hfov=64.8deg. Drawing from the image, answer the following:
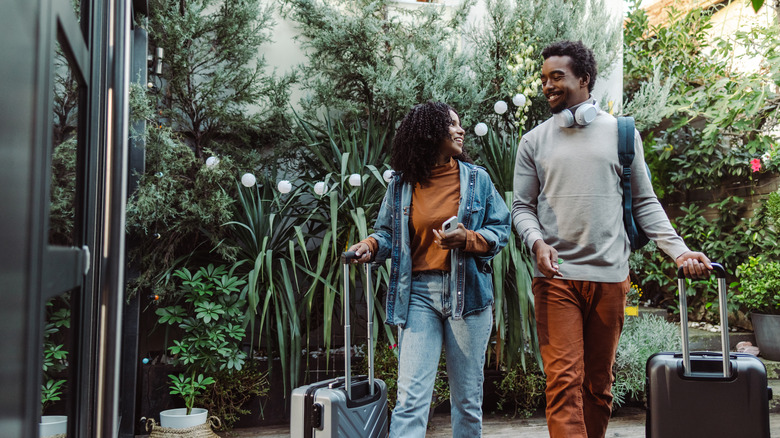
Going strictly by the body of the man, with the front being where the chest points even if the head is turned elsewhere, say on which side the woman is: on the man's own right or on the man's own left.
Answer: on the man's own right

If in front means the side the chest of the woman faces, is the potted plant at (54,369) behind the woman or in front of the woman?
in front

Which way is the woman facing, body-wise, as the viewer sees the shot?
toward the camera

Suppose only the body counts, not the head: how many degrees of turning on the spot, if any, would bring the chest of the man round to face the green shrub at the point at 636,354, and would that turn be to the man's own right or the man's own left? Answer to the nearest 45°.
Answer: approximately 180°

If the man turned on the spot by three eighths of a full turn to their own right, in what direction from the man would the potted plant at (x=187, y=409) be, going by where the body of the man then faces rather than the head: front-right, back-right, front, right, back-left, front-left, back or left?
front-left

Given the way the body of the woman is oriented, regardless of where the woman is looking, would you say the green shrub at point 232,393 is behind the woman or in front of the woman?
behind

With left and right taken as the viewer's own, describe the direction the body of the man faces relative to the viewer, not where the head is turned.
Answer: facing the viewer

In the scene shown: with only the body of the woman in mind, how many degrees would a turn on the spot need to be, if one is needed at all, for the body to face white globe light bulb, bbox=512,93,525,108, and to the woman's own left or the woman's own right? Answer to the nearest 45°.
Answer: approximately 180°
